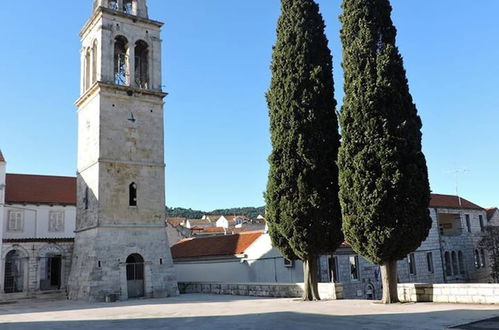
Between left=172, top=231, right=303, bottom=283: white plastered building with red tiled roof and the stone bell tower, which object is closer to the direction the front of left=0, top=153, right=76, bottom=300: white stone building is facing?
the stone bell tower

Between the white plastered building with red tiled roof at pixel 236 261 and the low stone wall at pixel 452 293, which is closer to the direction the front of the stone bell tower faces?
the low stone wall

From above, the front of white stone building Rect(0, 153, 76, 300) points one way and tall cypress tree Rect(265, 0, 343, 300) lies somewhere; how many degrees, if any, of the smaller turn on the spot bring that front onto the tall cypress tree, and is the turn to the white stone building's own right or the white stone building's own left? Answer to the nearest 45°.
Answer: approximately 45° to the white stone building's own left

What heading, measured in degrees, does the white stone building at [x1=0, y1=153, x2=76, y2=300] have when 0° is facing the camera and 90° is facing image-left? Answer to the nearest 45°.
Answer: approximately 0°

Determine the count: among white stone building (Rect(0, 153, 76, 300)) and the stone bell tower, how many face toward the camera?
2

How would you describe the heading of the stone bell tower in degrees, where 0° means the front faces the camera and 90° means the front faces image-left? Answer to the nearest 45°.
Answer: approximately 0°

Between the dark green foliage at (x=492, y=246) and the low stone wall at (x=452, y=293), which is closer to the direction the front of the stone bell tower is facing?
the low stone wall

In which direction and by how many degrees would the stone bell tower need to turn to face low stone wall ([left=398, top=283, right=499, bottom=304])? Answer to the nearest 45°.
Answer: approximately 45° to its left
